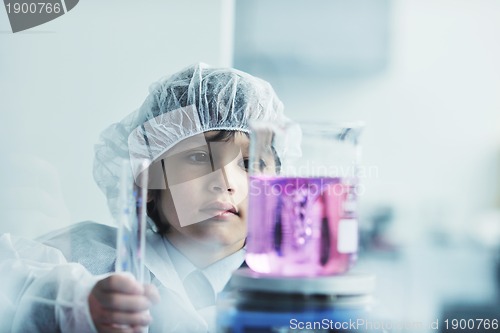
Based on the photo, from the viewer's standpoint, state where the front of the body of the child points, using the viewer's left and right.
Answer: facing the viewer and to the right of the viewer

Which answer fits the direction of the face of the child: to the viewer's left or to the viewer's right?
to the viewer's right
